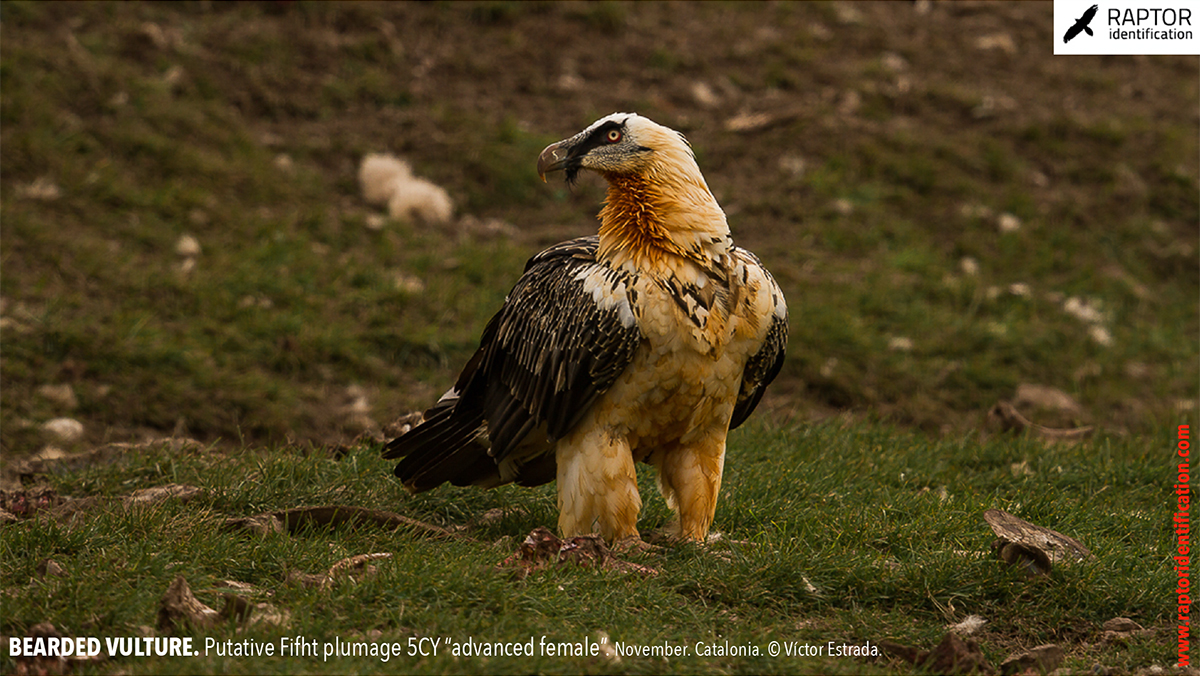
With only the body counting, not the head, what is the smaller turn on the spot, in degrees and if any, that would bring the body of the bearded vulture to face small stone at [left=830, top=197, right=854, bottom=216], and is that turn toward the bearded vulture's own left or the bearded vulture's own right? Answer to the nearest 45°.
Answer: approximately 135° to the bearded vulture's own left

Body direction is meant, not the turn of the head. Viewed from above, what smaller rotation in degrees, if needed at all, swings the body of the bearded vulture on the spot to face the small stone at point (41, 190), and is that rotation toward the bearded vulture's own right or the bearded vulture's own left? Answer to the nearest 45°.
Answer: approximately 180°

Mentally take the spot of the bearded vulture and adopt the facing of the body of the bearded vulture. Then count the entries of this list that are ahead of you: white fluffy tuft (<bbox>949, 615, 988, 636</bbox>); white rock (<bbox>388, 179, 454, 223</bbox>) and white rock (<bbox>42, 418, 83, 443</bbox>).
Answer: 1

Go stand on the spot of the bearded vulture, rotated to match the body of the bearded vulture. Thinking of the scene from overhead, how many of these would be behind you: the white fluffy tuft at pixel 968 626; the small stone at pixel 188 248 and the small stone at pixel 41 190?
2

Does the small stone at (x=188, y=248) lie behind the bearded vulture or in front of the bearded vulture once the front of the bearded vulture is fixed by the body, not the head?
behind

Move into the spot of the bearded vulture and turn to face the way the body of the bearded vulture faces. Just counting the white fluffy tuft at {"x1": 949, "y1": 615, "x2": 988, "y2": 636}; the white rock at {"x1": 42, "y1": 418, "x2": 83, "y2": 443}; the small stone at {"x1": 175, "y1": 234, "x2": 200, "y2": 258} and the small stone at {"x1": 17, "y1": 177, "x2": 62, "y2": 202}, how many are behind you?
3

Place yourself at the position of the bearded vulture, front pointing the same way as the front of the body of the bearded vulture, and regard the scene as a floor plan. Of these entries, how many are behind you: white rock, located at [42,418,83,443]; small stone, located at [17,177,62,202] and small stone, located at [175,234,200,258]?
3

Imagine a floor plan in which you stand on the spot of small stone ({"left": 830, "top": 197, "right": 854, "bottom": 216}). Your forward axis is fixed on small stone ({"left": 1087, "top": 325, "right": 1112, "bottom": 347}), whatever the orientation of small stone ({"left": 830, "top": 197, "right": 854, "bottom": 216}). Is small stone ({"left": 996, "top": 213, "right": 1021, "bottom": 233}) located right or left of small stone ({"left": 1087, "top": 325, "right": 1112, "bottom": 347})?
left

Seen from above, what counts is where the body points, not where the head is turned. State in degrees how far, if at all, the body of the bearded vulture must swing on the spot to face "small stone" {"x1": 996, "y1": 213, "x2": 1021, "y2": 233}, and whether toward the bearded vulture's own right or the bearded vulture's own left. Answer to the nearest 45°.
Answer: approximately 90° to the bearded vulture's own left

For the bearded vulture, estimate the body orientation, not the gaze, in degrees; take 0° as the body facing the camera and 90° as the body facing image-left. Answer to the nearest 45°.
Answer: approximately 315°

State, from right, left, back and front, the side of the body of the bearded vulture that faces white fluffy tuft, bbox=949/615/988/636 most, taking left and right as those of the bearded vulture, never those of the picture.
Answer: front

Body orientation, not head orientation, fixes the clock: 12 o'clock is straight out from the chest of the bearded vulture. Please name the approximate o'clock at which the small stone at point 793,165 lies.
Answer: The small stone is roughly at 8 o'clock from the bearded vulture.

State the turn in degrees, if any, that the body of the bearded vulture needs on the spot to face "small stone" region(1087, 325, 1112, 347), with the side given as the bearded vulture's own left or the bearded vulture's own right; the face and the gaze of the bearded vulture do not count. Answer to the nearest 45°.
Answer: approximately 90° to the bearded vulture's own left
